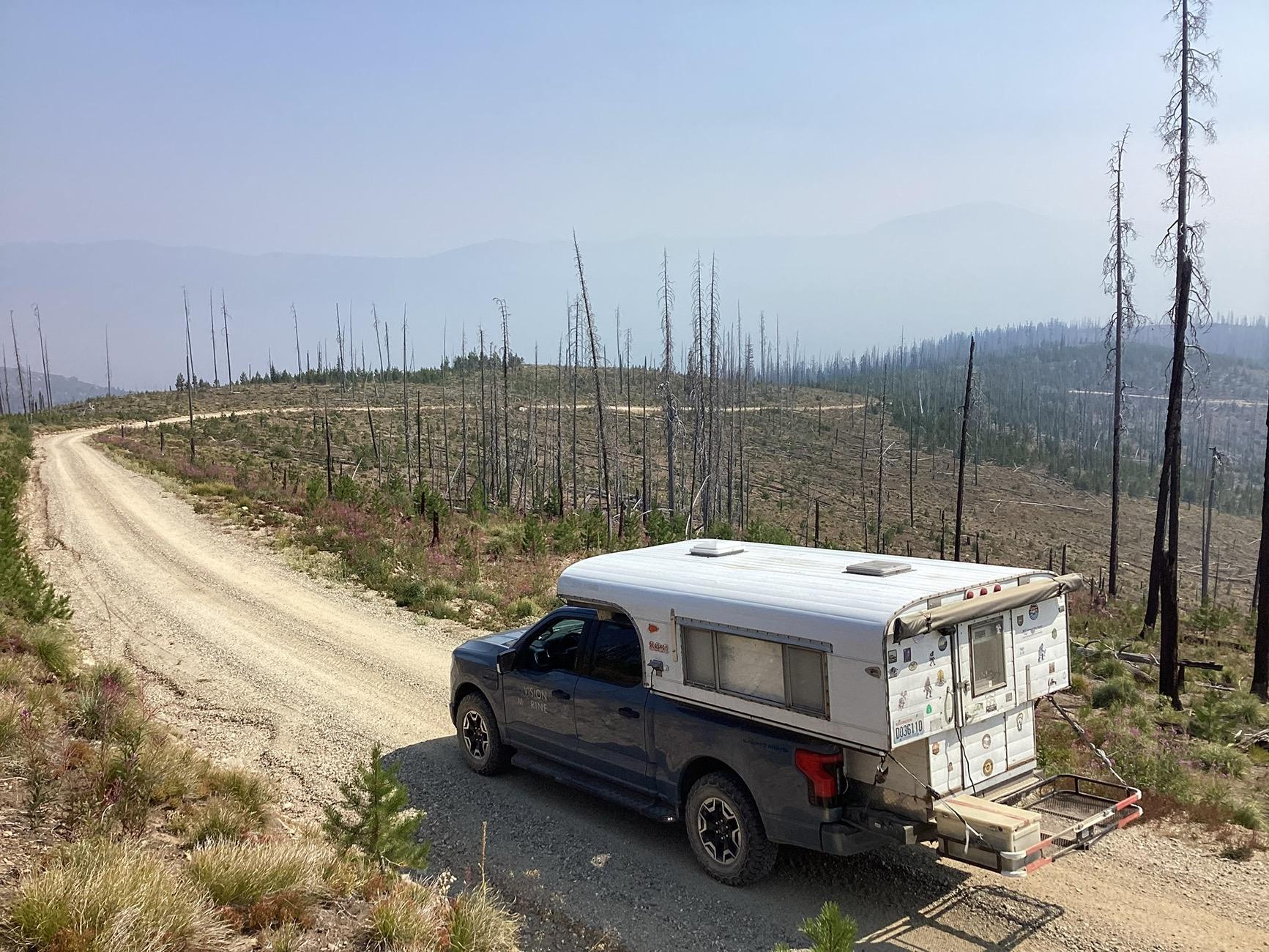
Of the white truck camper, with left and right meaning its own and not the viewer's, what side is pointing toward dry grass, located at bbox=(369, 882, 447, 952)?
left

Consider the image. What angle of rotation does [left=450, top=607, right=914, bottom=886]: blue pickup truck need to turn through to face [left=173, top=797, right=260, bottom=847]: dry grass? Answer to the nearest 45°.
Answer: approximately 45° to its left

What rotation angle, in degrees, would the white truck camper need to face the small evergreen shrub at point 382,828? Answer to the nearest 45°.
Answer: approximately 45° to its left

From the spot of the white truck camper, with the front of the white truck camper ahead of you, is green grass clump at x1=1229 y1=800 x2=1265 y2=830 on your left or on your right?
on your right

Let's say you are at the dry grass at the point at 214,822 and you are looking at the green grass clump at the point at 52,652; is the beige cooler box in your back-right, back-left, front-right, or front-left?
back-right

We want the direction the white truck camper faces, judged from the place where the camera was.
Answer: facing away from the viewer and to the left of the viewer

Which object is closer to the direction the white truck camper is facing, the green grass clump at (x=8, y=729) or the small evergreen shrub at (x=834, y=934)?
the green grass clump

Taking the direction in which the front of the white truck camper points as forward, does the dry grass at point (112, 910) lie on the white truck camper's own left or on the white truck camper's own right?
on the white truck camper's own left

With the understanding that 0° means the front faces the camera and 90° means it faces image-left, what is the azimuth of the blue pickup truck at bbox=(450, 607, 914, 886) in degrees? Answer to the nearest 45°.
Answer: approximately 135°

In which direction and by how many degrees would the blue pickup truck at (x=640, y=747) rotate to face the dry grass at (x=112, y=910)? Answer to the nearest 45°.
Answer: approximately 90° to its left

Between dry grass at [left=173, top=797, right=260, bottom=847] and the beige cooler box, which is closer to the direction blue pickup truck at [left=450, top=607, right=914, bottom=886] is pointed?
the dry grass

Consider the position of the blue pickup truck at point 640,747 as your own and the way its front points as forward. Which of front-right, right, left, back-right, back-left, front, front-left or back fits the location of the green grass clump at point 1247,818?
back-right
